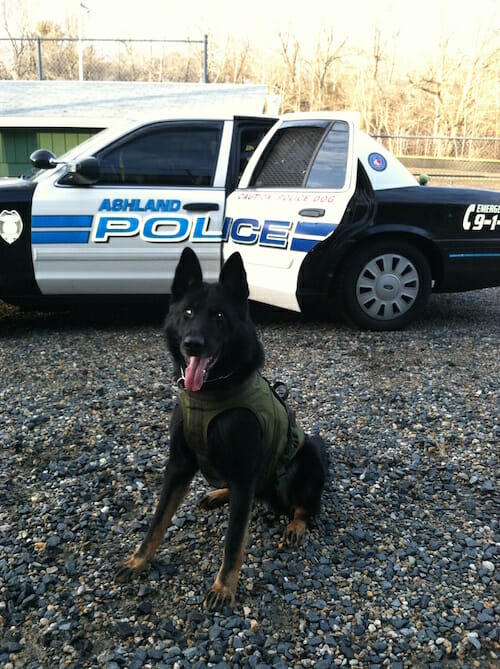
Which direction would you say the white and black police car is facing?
to the viewer's left

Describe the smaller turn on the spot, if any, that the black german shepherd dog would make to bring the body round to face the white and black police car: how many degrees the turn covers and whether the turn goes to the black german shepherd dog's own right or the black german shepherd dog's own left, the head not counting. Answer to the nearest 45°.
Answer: approximately 135° to the black german shepherd dog's own right

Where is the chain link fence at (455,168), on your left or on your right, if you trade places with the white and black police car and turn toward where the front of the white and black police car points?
on your right

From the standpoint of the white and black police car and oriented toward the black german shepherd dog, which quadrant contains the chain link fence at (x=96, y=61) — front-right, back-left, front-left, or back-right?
back-right

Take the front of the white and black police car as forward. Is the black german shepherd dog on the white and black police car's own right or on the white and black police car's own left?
on the white and black police car's own left

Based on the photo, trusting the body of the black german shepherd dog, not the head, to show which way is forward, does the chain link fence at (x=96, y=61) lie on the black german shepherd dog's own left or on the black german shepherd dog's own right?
on the black german shepherd dog's own right

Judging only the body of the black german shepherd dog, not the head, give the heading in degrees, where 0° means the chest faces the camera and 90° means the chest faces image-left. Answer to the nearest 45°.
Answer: approximately 45°
